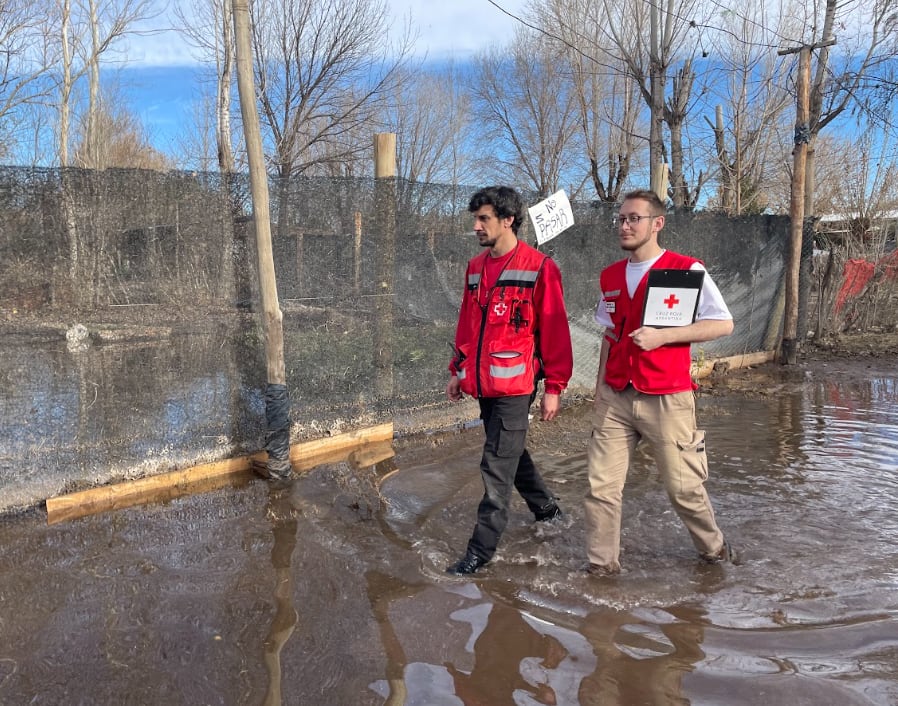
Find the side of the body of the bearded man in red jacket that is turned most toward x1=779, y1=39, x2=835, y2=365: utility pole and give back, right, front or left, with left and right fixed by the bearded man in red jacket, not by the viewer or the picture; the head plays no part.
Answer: back

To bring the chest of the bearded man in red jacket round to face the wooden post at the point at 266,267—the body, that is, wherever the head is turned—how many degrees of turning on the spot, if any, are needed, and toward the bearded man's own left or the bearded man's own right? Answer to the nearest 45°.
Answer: approximately 90° to the bearded man's own right

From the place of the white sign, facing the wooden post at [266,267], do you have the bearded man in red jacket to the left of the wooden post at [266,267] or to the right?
left

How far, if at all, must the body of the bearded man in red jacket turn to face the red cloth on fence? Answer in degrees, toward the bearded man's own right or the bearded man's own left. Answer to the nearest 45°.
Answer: approximately 180°

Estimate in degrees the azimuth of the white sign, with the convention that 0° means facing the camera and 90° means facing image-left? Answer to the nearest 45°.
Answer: approximately 0°

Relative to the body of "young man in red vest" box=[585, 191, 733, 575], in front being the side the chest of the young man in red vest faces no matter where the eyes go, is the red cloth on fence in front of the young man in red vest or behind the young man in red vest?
behind

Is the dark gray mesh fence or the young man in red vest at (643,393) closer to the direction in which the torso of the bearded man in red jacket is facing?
the dark gray mesh fence

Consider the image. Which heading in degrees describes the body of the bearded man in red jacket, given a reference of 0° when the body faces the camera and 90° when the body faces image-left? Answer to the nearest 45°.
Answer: approximately 45°

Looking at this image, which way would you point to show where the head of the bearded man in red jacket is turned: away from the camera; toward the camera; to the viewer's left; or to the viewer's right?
to the viewer's left

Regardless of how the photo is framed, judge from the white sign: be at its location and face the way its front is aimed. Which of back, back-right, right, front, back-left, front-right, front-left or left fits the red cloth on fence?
back-left

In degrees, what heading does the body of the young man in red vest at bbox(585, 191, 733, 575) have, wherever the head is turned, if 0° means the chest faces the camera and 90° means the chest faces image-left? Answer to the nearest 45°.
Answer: approximately 45°
